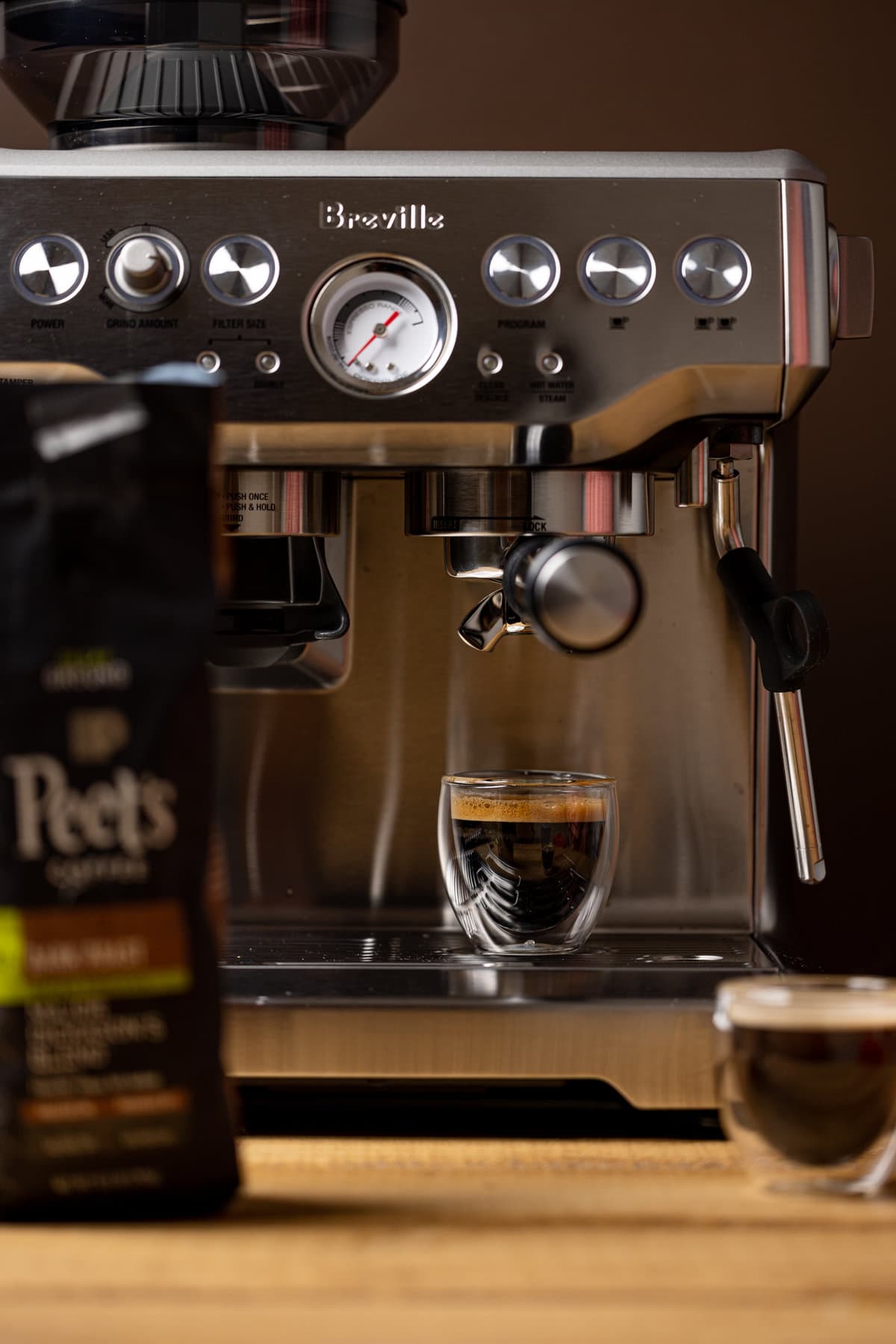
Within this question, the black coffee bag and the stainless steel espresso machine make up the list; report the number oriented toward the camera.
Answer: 2

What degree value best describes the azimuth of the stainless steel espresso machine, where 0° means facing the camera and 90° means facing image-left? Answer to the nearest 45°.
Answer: approximately 0°

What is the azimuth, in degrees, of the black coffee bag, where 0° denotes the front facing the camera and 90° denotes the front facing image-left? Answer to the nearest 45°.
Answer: approximately 0°
